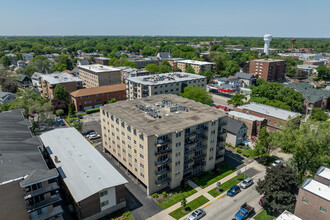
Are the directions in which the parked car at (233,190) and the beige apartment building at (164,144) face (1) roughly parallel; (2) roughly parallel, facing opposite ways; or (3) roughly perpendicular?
roughly perpendicular

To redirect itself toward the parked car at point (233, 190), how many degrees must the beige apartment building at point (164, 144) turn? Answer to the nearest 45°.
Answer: approximately 45° to its left

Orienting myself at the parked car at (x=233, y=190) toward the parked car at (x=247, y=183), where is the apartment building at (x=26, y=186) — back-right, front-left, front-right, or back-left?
back-left
